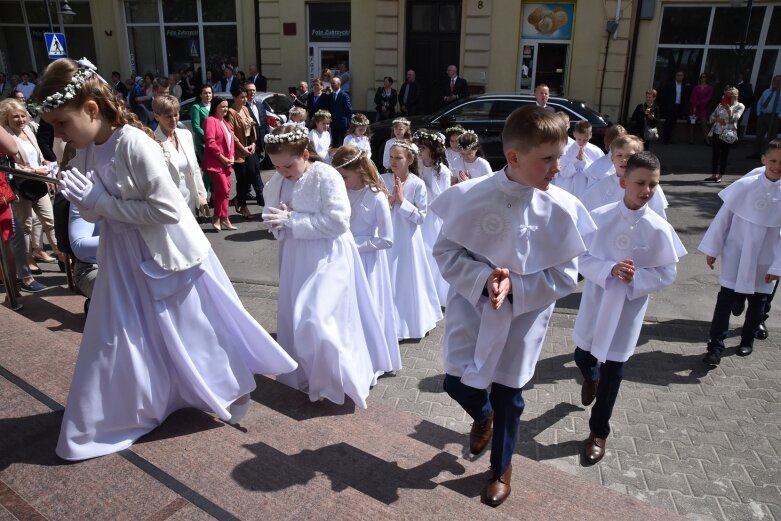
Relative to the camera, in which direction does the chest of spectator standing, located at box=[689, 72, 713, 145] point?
toward the camera

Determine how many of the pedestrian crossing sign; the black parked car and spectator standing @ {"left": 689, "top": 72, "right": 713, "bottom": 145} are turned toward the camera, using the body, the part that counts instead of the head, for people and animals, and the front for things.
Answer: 2

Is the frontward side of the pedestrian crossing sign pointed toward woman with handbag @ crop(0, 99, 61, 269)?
yes

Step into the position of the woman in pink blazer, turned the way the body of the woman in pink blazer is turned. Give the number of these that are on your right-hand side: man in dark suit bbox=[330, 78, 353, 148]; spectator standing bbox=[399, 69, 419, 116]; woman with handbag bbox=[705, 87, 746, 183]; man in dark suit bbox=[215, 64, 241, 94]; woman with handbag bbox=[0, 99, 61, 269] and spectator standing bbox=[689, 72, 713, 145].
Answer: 1

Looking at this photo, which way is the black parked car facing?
to the viewer's left

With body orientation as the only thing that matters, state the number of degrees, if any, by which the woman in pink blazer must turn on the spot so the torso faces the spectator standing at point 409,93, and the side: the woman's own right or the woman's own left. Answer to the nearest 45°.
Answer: approximately 90° to the woman's own left

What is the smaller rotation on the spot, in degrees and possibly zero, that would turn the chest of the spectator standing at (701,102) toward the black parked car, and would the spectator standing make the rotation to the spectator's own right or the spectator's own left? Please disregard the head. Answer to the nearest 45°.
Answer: approximately 45° to the spectator's own right

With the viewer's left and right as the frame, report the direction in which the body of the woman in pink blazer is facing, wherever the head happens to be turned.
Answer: facing the viewer and to the right of the viewer

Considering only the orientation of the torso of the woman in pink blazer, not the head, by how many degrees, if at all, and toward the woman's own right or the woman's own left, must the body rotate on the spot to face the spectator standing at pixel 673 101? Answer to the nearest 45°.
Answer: approximately 90° to the woman's own left

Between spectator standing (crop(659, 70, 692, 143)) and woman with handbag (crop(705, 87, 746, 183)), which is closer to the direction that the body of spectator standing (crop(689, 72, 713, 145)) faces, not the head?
the woman with handbag

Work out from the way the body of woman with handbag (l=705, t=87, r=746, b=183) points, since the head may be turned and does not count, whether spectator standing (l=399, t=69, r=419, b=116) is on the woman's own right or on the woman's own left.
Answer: on the woman's own right

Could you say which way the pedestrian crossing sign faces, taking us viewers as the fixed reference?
facing the viewer

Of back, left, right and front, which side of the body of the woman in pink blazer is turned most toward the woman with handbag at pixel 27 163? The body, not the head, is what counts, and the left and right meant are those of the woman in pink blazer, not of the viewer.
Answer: right

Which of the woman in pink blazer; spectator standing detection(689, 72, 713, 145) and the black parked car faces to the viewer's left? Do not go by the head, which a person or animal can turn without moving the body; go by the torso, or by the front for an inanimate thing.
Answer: the black parked car

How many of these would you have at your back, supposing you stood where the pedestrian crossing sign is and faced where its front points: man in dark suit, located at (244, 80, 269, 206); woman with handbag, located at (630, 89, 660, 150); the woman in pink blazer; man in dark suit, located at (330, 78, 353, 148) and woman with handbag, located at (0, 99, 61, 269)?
0

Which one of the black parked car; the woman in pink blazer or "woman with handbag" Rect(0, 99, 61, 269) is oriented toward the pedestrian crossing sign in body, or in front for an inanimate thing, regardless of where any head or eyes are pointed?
the black parked car
